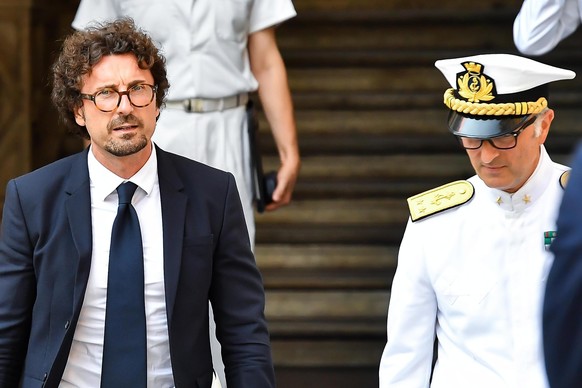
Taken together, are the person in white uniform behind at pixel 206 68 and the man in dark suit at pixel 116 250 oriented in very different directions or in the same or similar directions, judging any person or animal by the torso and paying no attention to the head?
same or similar directions

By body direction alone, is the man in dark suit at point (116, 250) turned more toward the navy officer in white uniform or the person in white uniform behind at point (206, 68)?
the navy officer in white uniform

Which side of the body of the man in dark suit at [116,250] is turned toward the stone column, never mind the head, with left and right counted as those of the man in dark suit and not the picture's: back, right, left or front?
back

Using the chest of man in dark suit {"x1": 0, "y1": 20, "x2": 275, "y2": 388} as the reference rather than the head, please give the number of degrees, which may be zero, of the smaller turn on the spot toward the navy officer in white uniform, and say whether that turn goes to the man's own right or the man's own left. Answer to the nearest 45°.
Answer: approximately 90° to the man's own left

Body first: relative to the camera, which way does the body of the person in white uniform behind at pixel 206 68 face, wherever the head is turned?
toward the camera

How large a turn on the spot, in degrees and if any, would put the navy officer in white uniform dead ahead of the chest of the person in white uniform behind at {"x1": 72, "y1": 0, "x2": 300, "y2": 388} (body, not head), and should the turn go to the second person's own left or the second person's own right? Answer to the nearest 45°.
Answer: approximately 45° to the second person's own left

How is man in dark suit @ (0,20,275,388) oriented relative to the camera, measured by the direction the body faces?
toward the camera

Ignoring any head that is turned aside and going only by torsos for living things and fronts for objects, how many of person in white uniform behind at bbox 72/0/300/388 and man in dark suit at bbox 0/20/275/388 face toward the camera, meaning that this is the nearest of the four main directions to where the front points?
2
